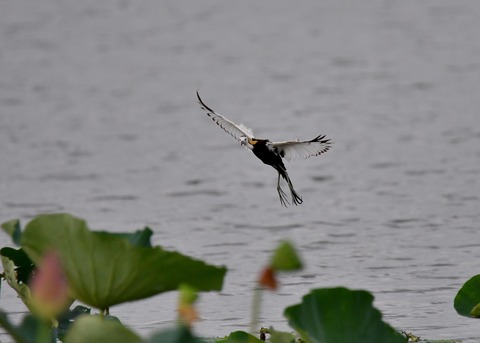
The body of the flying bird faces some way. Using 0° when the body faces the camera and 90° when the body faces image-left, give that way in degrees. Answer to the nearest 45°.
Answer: approximately 45°

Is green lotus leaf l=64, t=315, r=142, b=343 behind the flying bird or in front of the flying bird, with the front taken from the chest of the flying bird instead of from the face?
in front

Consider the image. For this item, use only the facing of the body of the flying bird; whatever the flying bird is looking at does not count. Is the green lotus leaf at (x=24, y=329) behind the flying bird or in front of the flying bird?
in front

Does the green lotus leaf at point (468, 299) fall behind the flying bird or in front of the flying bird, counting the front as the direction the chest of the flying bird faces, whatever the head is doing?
behind

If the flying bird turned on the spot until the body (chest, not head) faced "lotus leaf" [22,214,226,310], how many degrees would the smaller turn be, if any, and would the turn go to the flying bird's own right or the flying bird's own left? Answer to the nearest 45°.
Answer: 0° — it already faces it

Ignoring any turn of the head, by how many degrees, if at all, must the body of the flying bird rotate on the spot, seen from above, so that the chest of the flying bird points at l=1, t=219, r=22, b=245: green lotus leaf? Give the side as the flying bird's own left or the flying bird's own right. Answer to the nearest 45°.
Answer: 0° — it already faces it
